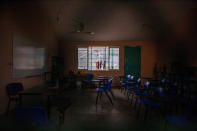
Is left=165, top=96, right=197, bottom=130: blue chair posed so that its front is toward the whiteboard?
yes

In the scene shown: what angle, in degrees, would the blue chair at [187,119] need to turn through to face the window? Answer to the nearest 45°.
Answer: approximately 45° to its right

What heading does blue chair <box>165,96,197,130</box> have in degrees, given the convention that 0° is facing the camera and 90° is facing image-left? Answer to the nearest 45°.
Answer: approximately 90°
